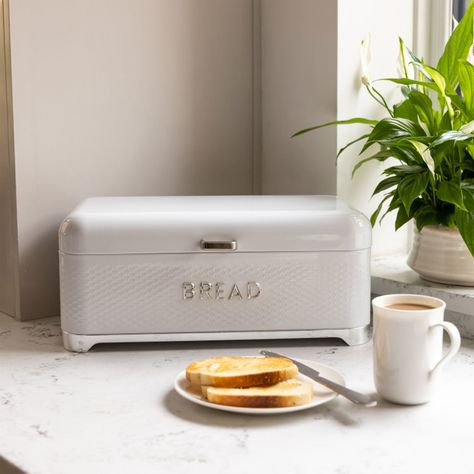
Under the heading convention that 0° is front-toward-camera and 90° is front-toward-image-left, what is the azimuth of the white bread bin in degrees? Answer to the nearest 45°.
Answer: approximately 0°

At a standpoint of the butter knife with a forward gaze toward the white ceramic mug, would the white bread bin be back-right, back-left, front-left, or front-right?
back-left
